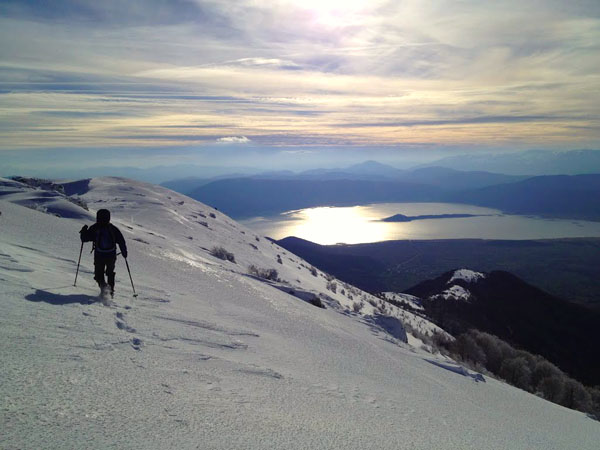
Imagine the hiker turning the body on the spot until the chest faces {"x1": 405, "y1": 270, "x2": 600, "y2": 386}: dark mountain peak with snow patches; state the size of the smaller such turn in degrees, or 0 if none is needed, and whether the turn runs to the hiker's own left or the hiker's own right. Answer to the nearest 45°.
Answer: approximately 45° to the hiker's own right

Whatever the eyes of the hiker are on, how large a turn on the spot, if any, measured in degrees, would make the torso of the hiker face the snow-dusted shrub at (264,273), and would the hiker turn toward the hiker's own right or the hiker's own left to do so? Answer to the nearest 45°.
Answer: approximately 45° to the hiker's own right

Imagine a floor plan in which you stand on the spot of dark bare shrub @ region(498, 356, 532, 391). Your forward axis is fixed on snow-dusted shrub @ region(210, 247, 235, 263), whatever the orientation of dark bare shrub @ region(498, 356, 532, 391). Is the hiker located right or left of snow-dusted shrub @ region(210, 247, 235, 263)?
left

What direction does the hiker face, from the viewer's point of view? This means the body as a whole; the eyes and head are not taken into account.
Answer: away from the camera
